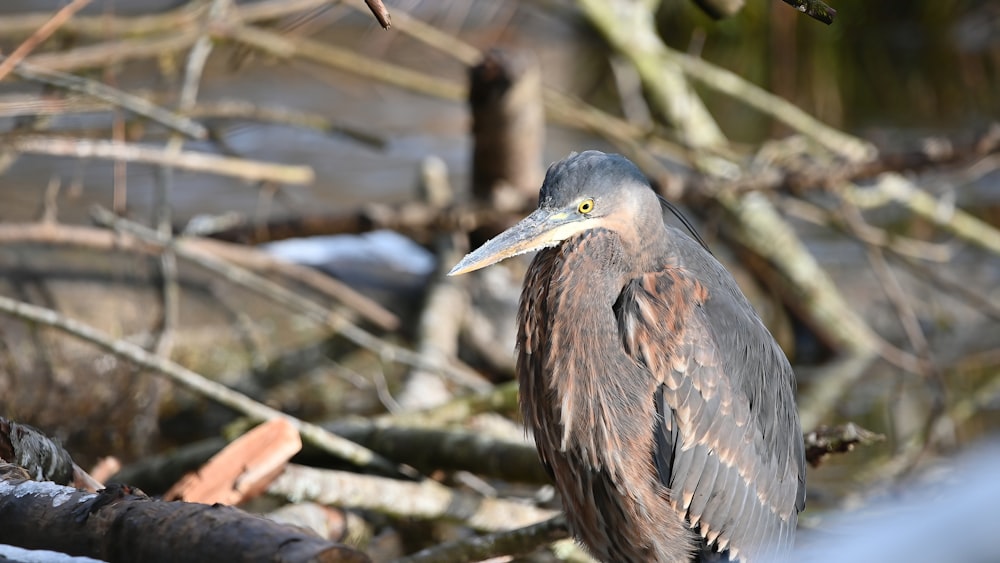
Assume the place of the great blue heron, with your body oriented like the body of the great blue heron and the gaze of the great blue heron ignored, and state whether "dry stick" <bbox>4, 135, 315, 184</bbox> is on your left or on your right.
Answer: on your right

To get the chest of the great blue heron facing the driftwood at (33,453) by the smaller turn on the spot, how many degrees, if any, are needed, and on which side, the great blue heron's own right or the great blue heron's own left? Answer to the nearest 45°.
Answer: approximately 45° to the great blue heron's own right

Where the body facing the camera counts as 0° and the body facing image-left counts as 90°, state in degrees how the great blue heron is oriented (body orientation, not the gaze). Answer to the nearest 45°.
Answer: approximately 45°

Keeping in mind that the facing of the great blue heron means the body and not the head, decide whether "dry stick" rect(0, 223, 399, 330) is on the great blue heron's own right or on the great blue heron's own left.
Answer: on the great blue heron's own right

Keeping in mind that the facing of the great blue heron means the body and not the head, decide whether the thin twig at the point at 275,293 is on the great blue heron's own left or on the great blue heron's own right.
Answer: on the great blue heron's own right

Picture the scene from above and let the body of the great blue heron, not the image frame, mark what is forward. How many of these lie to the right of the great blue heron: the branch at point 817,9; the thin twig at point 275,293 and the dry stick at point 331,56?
2

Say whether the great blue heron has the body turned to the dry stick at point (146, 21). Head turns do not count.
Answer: no

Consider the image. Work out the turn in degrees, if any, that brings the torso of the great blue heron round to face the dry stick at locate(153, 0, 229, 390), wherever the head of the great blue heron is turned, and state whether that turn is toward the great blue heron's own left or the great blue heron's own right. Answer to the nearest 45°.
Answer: approximately 90° to the great blue heron's own right

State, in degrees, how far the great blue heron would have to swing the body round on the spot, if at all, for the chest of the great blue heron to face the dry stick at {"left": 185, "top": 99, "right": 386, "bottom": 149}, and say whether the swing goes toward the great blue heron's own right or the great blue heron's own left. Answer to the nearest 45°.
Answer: approximately 90° to the great blue heron's own right

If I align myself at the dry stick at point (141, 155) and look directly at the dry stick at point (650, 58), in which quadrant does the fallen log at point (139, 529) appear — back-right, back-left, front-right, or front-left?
back-right

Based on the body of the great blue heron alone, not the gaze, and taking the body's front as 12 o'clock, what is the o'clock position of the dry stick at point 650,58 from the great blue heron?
The dry stick is roughly at 4 o'clock from the great blue heron.

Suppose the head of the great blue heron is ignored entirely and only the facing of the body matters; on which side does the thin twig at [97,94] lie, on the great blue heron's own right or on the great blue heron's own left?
on the great blue heron's own right

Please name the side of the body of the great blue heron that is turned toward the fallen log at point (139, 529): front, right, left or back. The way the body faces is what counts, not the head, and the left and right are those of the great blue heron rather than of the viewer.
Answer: front

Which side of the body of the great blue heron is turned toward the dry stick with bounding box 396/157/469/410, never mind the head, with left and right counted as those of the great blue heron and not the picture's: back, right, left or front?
right

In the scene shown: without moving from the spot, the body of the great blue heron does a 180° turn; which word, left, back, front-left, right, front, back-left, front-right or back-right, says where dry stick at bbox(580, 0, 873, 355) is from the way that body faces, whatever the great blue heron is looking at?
front-left

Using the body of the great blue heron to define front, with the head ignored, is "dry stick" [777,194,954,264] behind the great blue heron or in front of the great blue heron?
behind

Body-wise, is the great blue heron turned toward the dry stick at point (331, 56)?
no
